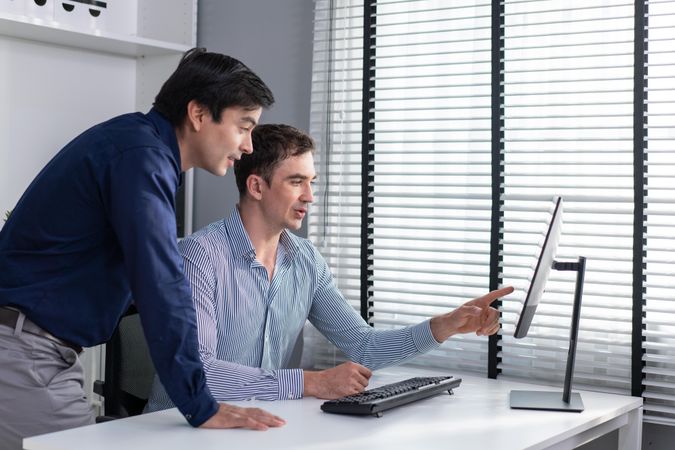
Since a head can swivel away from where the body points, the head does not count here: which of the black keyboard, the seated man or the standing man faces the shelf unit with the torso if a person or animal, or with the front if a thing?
the black keyboard

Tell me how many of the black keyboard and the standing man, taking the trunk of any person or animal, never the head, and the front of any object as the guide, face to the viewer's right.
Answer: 1

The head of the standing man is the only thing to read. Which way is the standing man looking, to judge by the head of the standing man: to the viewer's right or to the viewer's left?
to the viewer's right

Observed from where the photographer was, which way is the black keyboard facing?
facing away from the viewer and to the left of the viewer

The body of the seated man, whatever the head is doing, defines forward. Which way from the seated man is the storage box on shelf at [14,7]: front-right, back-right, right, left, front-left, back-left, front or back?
back

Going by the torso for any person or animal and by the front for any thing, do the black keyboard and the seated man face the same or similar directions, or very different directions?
very different directions

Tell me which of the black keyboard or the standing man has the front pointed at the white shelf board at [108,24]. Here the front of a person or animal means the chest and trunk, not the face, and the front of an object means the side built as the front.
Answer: the black keyboard

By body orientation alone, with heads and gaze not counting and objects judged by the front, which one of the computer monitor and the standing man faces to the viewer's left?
the computer monitor

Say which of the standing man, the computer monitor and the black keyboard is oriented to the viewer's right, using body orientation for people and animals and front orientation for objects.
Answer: the standing man

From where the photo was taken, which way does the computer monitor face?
to the viewer's left
